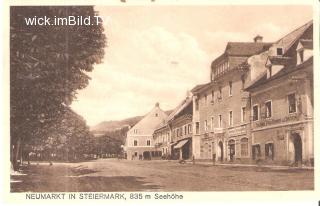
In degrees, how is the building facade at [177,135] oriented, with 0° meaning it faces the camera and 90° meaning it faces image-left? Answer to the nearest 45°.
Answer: approximately 45°

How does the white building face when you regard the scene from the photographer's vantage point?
facing the viewer

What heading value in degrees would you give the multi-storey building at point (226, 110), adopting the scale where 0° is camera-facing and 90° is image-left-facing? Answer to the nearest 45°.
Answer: approximately 45°

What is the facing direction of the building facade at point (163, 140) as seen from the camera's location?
facing the viewer and to the left of the viewer

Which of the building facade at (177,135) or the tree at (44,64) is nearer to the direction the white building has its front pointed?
the tree

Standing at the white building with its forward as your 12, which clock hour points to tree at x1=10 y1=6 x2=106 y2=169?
The tree is roughly at 12 o'clock from the white building.

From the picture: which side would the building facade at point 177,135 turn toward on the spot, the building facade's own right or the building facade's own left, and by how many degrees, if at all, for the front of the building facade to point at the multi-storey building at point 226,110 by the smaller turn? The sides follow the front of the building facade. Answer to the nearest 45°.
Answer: approximately 135° to the building facade's own left
